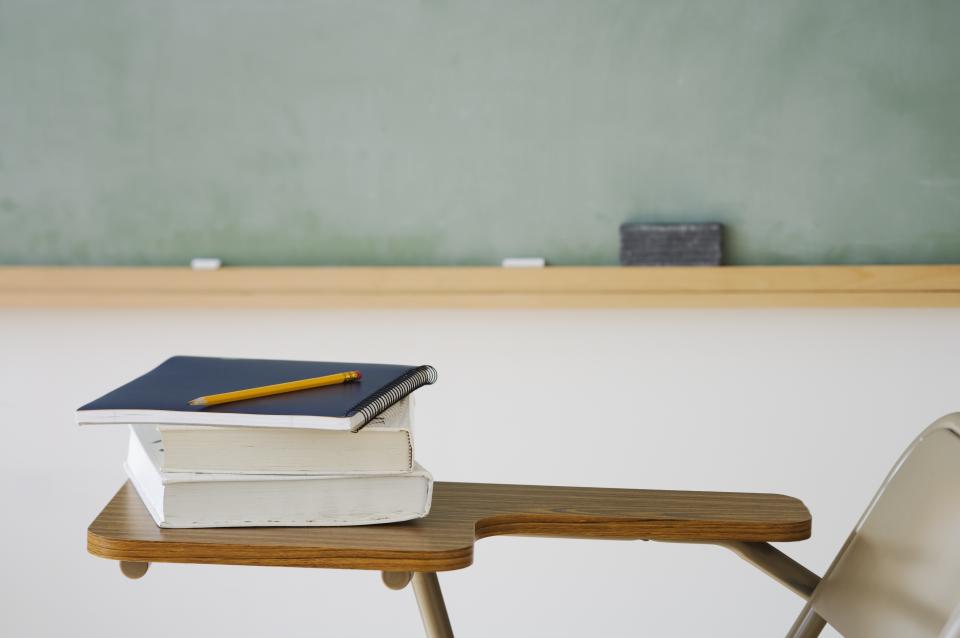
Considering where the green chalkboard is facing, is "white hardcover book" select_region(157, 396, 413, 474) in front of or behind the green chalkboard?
in front

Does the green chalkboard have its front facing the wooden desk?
yes

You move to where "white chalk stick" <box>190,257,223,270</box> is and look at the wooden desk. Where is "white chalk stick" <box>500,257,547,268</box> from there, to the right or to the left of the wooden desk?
left

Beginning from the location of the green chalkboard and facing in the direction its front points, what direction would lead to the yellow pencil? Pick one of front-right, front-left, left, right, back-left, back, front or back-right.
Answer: front

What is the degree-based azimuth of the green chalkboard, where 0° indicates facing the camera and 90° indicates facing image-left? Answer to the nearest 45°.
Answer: approximately 0°

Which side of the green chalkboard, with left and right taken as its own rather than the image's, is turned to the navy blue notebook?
front
